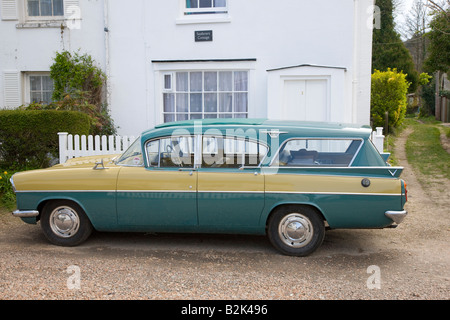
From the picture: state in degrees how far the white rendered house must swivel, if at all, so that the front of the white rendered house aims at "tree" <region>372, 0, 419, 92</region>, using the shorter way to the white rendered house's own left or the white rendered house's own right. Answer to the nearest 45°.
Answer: approximately 135° to the white rendered house's own left

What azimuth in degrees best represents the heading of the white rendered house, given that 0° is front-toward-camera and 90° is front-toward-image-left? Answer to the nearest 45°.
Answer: approximately 0°

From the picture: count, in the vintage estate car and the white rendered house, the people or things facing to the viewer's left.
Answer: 1

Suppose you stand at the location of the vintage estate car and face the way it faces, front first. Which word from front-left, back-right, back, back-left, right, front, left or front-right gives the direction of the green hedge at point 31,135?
front-right

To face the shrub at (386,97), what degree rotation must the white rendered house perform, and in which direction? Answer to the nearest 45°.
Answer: approximately 135° to its left

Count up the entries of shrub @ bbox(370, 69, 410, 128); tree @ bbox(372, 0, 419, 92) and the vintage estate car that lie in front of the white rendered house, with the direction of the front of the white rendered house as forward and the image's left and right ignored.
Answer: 1

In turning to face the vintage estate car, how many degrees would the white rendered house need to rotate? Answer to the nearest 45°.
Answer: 0° — it already faces it

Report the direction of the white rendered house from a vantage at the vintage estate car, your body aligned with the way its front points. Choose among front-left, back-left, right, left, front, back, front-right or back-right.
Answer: right

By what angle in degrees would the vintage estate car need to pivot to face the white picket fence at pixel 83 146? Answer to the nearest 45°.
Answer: approximately 45° to its right

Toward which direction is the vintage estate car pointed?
to the viewer's left

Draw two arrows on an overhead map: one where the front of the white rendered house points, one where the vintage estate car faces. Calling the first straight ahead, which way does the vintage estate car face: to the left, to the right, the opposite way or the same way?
to the right
